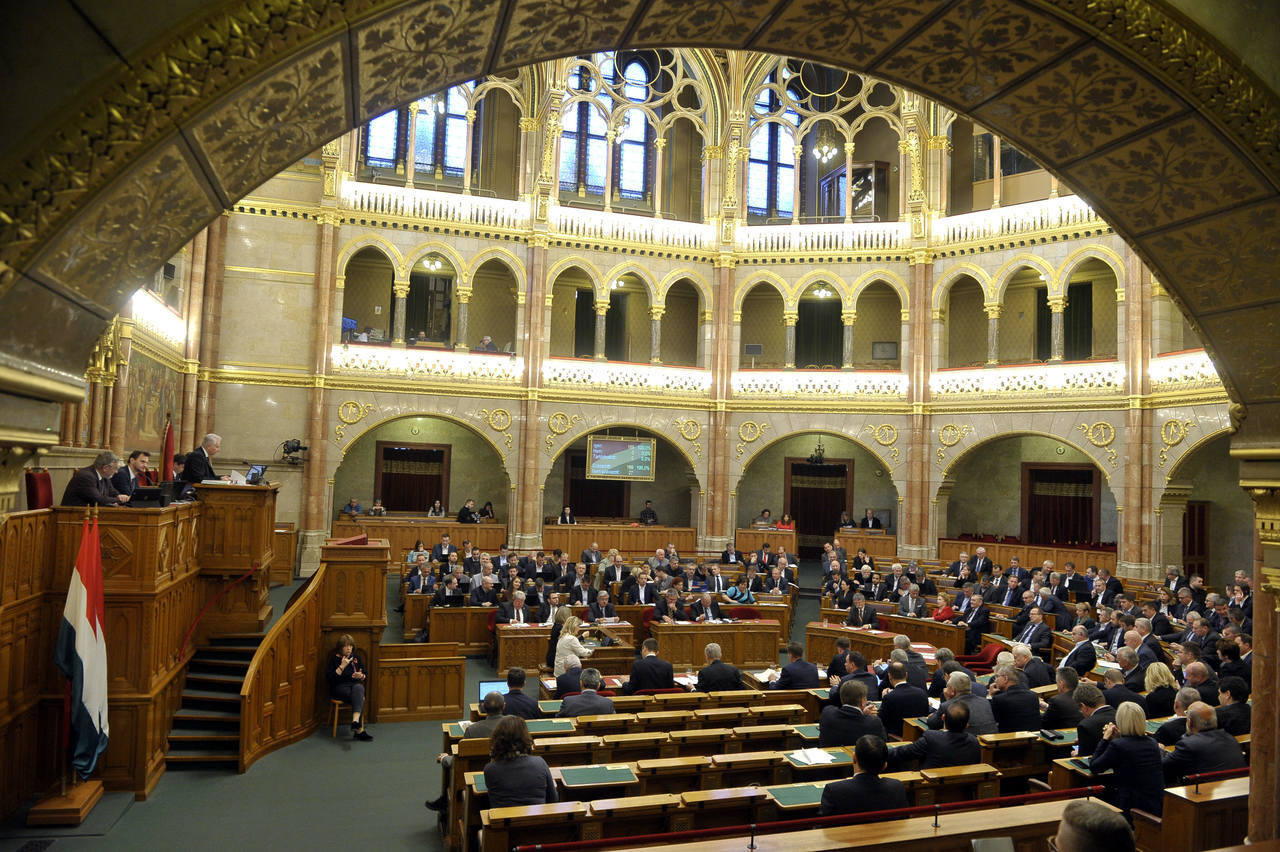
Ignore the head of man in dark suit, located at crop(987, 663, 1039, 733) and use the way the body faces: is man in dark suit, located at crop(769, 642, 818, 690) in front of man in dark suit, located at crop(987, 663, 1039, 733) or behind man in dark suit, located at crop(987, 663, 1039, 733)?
in front

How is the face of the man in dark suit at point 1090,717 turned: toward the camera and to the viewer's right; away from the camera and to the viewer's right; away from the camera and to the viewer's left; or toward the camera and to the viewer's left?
away from the camera and to the viewer's left

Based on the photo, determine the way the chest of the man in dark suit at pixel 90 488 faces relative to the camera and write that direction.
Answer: to the viewer's right

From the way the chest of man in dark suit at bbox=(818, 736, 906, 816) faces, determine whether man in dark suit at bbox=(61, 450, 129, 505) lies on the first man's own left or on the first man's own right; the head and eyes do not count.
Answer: on the first man's own left

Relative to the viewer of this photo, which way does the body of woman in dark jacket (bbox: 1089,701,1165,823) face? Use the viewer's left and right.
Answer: facing away from the viewer and to the left of the viewer

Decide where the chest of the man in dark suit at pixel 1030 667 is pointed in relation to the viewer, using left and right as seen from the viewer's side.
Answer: facing to the left of the viewer

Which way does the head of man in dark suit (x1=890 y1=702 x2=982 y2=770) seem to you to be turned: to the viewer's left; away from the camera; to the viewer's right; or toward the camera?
away from the camera

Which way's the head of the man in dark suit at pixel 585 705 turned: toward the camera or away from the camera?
away from the camera

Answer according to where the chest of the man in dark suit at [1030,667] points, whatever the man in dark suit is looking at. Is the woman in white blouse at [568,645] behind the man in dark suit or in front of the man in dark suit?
in front

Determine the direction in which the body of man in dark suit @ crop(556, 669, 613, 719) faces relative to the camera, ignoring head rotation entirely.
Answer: away from the camera

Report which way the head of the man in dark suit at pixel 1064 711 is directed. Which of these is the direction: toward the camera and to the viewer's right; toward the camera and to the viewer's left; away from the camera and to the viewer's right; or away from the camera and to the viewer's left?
away from the camera and to the viewer's left
